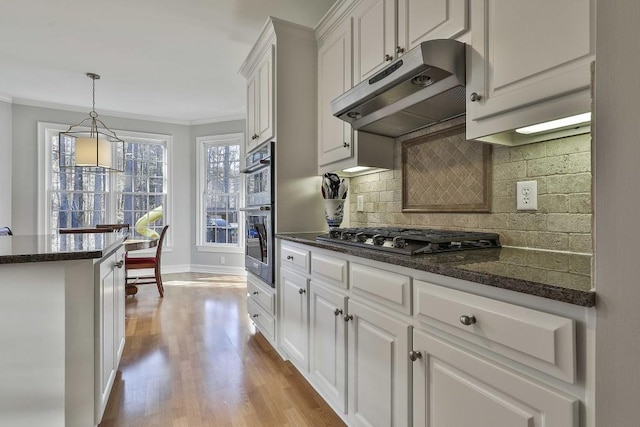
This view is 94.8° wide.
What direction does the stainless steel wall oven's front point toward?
to the viewer's left

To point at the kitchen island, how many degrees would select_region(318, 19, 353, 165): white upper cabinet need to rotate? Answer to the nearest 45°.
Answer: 0° — it already faces it

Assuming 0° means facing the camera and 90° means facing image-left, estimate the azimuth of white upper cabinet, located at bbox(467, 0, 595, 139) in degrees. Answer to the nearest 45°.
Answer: approximately 45°

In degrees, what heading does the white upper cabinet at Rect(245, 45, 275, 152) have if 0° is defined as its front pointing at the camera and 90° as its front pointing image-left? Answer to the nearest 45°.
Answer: approximately 90°

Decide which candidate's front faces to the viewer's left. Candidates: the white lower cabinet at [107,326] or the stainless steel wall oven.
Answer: the stainless steel wall oven

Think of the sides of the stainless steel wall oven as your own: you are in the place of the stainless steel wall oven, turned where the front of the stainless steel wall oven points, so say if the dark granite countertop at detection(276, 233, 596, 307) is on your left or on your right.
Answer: on your left

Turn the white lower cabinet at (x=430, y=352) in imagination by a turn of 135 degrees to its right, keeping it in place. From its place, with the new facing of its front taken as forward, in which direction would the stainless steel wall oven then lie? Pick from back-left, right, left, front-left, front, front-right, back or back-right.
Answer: front-left

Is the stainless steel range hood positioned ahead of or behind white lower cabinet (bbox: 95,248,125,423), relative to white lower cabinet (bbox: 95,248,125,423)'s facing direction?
ahead

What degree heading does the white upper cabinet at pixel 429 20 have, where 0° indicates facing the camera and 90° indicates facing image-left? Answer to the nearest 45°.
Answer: approximately 45°
